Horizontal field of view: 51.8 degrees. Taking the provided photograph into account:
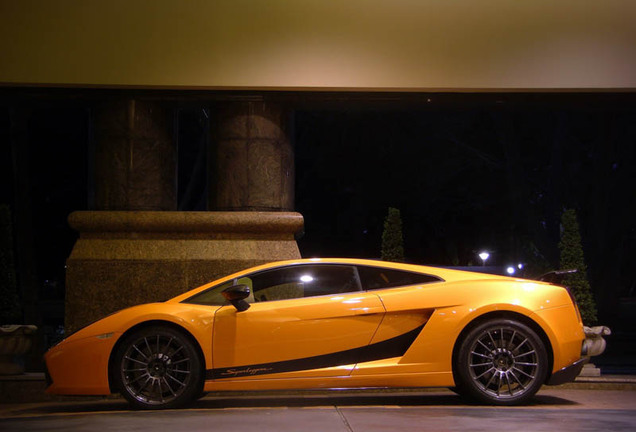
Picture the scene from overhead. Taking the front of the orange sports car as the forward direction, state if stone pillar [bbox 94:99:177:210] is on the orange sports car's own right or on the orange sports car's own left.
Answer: on the orange sports car's own right

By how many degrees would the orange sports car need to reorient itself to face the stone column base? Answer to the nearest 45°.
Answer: approximately 45° to its right

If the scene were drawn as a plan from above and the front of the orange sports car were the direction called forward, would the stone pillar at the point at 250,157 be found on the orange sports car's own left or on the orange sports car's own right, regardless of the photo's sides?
on the orange sports car's own right

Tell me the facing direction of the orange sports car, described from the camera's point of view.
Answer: facing to the left of the viewer
